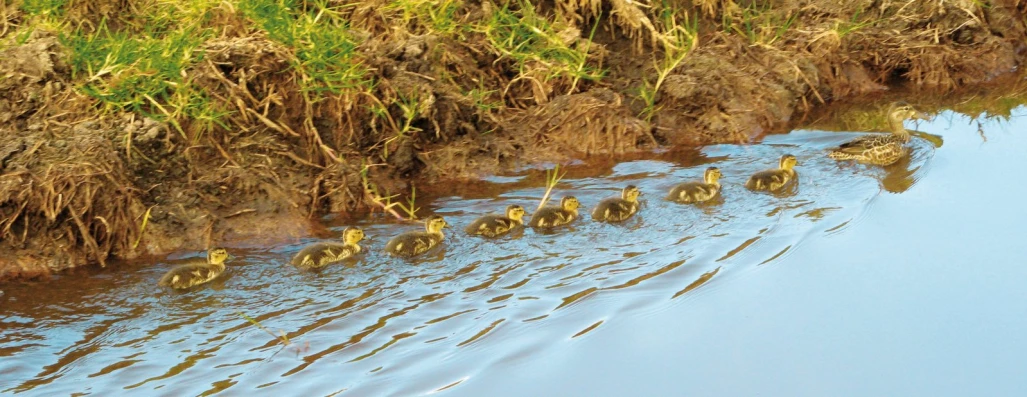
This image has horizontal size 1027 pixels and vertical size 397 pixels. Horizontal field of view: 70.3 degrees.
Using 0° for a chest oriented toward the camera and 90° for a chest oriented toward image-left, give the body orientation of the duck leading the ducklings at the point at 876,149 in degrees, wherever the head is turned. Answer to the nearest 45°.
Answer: approximately 270°

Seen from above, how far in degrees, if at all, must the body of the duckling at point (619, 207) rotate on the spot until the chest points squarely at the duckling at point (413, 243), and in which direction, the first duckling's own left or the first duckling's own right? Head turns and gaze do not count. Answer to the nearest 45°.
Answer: approximately 135° to the first duckling's own right

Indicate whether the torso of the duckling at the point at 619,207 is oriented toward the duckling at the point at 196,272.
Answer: no

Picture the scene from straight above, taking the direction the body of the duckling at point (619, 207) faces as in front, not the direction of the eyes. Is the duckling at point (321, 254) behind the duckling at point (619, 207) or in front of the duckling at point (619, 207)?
behind

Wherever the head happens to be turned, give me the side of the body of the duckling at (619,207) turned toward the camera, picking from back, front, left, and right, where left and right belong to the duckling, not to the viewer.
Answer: right
